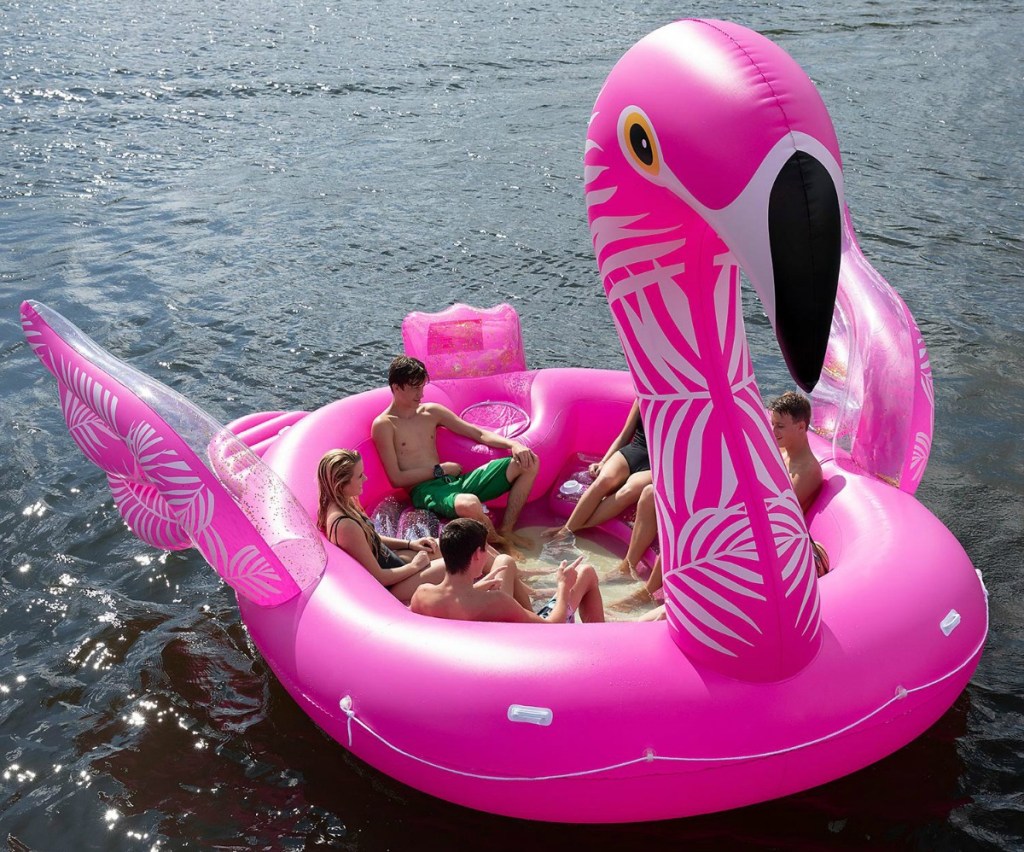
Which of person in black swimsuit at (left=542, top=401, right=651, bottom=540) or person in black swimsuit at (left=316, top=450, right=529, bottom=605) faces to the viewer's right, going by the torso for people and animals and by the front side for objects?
person in black swimsuit at (left=316, top=450, right=529, bottom=605)

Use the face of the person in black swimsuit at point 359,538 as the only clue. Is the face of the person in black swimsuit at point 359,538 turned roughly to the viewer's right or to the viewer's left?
to the viewer's right

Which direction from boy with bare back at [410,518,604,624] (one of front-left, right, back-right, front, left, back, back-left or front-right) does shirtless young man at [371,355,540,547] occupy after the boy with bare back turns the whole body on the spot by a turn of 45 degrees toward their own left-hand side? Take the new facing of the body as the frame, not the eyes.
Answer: front

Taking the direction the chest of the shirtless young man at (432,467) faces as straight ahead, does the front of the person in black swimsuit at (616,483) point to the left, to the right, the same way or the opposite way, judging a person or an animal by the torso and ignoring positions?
to the right

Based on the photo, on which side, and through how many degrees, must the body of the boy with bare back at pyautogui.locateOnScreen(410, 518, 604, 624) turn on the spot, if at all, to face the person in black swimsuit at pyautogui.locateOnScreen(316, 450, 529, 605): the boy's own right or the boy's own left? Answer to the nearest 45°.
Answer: approximately 90° to the boy's own left

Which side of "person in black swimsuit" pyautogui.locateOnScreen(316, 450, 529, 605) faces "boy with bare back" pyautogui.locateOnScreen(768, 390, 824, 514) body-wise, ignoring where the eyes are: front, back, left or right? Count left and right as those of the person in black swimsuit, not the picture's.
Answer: front

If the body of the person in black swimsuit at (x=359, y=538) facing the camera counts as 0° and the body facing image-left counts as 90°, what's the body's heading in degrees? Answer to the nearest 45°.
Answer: approximately 270°

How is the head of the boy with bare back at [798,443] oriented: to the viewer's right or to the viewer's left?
to the viewer's left

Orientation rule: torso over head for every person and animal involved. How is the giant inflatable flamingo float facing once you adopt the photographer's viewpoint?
facing the viewer and to the right of the viewer

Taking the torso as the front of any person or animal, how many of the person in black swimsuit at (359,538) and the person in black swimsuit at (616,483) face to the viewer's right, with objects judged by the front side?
1

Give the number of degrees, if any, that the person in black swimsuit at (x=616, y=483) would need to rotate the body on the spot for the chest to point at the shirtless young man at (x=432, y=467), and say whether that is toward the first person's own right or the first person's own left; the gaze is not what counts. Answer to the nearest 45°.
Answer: approximately 45° to the first person's own right

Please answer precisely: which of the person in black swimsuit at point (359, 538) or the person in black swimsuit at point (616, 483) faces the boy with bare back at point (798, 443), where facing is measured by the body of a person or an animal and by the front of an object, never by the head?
the person in black swimsuit at point (359, 538)

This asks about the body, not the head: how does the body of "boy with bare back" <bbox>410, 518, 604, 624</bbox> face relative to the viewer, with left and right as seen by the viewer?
facing away from the viewer and to the right of the viewer

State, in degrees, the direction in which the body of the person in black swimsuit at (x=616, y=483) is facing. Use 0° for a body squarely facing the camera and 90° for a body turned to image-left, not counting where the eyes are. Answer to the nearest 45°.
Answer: approximately 45°

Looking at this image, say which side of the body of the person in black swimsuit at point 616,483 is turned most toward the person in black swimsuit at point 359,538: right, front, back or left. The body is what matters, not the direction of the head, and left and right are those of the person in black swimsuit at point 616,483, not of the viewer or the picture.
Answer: front
